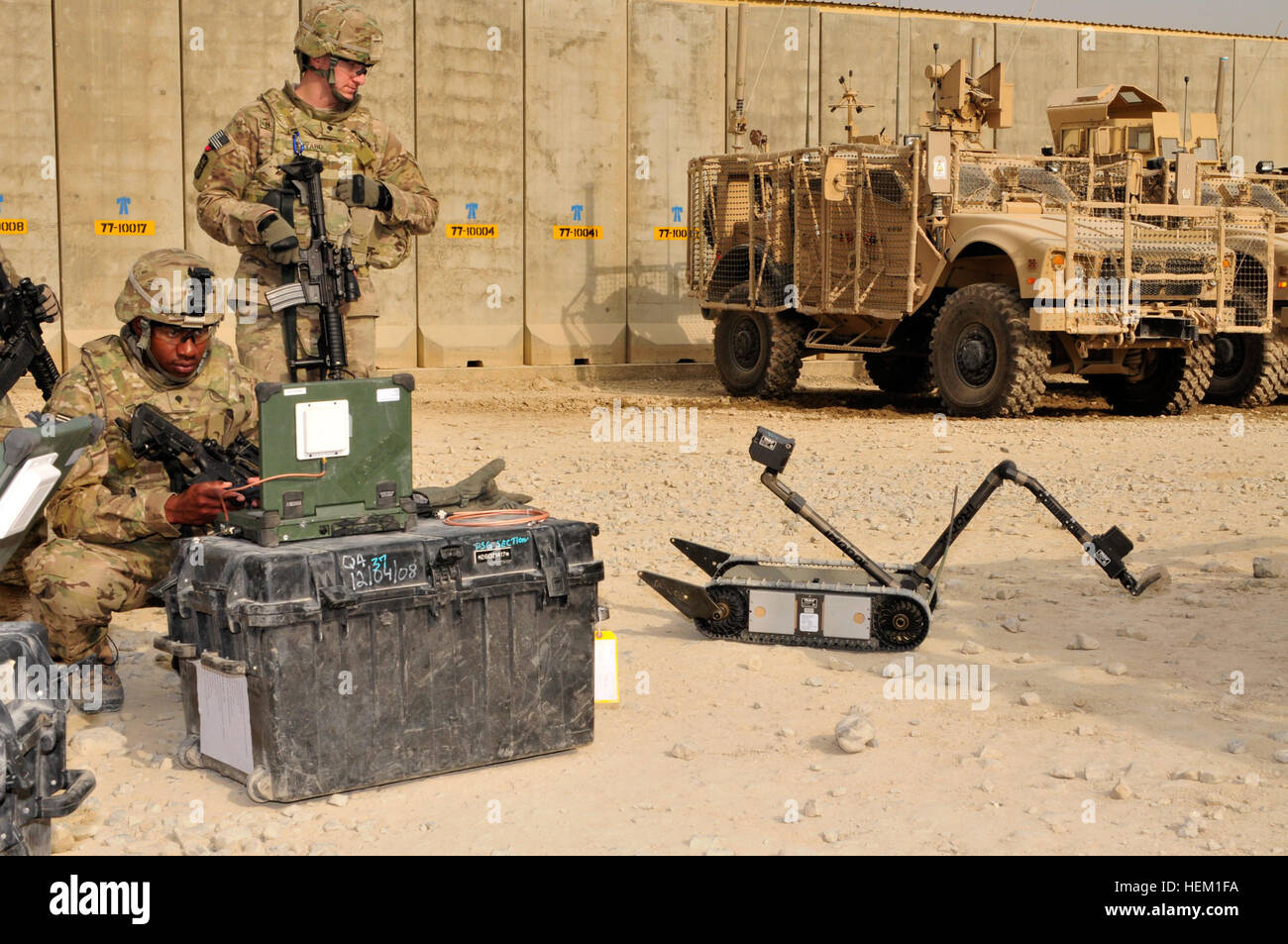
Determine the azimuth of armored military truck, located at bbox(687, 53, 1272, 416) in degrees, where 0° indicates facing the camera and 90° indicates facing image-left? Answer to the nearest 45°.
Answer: approximately 315°

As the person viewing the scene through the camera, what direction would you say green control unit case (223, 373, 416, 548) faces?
facing away from the viewer and to the left of the viewer

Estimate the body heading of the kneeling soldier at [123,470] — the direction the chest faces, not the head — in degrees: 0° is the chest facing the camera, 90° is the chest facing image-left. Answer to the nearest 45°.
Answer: approximately 315°

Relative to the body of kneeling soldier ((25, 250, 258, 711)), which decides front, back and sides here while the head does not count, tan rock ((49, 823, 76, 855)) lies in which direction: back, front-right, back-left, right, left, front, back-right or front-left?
front-right

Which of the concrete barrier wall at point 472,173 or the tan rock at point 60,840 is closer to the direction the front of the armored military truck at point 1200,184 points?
the tan rock

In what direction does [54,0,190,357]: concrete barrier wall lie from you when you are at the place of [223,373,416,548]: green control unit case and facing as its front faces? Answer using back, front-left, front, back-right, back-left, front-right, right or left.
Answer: front-right

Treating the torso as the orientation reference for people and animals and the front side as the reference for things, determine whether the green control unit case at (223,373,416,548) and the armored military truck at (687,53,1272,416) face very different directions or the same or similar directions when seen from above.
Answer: very different directions

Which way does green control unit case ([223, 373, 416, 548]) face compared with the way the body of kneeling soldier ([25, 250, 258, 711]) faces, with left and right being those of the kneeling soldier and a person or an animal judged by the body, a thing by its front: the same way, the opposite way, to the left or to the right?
the opposite way

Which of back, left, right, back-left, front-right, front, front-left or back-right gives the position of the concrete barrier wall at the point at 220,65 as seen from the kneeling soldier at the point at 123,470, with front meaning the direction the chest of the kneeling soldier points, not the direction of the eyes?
back-left
